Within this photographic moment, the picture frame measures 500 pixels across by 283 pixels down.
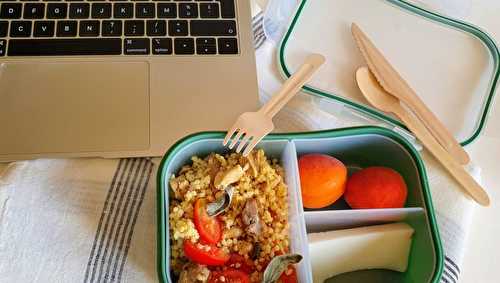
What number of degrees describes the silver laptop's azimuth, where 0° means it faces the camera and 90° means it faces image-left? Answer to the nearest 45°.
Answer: approximately 0°
